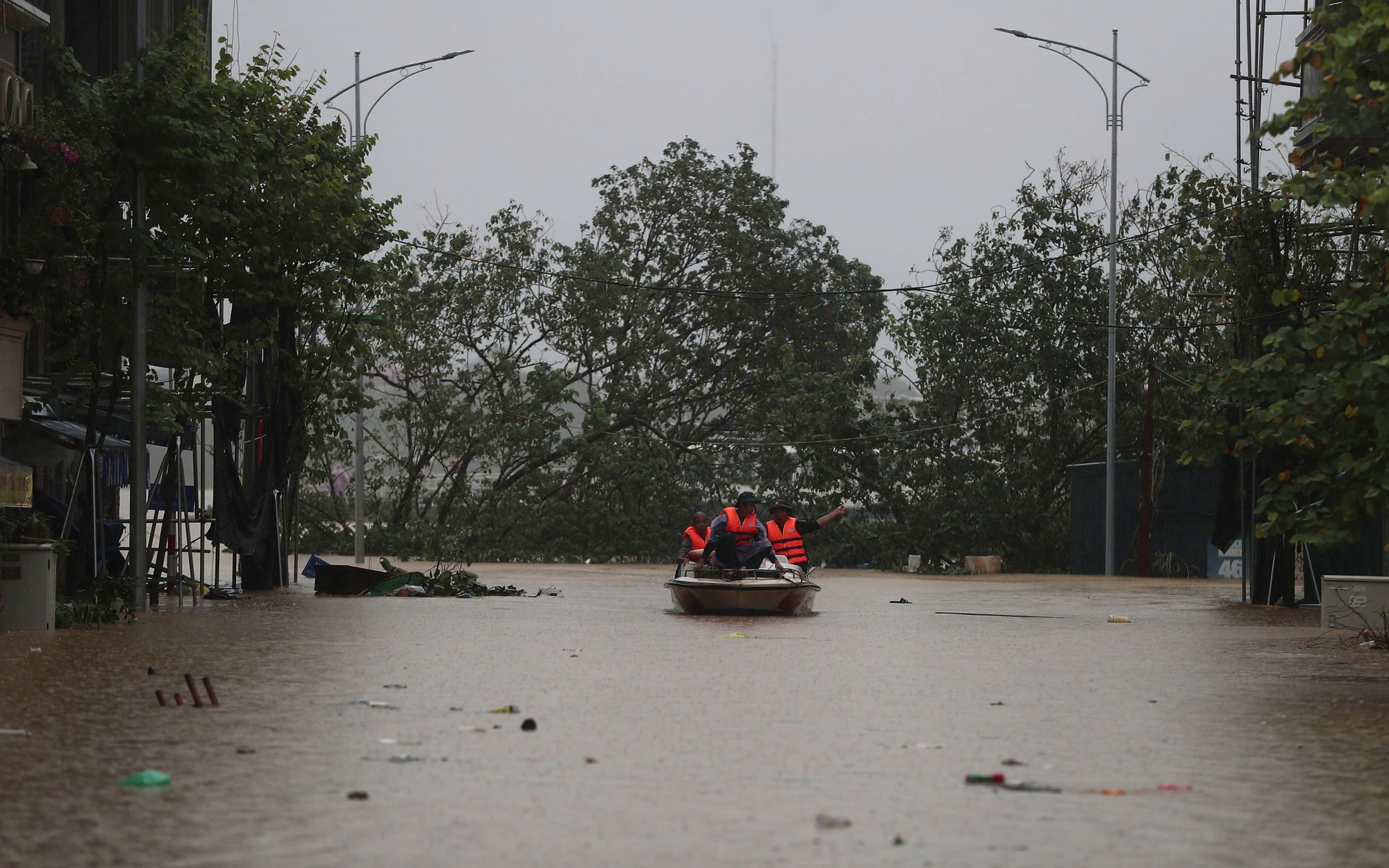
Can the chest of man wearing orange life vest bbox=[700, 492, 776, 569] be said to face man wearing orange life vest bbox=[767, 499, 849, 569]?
no

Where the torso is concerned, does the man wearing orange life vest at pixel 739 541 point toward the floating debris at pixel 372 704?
yes

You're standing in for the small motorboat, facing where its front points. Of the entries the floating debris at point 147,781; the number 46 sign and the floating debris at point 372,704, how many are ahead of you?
2

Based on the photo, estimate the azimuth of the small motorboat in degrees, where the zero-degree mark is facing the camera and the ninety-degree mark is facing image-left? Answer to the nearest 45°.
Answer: approximately 0°

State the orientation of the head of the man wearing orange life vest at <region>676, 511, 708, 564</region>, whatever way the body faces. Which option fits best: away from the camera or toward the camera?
toward the camera

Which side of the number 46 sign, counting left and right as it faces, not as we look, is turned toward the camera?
front

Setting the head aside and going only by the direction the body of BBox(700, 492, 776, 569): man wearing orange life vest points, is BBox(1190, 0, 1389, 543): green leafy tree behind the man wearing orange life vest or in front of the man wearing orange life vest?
in front

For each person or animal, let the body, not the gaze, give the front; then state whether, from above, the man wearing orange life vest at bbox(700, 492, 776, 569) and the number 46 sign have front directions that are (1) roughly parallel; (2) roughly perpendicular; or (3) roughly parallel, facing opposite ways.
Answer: roughly parallel

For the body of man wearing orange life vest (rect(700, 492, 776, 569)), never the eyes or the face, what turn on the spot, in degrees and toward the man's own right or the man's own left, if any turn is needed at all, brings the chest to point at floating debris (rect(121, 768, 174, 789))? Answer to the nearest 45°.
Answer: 0° — they already face it

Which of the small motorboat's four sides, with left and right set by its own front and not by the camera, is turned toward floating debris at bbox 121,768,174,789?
front

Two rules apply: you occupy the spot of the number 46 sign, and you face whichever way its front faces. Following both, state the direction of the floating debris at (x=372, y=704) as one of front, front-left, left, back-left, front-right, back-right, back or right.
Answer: front

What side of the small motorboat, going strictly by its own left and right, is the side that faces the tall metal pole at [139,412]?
right

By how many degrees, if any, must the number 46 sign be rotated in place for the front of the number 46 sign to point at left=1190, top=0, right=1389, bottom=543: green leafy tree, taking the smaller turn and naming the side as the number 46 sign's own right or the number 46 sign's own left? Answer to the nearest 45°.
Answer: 0° — it already faces it

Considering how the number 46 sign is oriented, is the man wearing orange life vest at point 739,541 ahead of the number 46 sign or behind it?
ahead

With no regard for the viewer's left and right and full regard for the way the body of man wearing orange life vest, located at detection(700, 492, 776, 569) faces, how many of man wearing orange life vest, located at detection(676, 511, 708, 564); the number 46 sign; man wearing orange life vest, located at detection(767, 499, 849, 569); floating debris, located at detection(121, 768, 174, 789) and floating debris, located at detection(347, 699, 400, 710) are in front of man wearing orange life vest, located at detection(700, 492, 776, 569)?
2

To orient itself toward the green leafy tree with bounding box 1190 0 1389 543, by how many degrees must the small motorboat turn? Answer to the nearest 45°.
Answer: approximately 45° to its left
